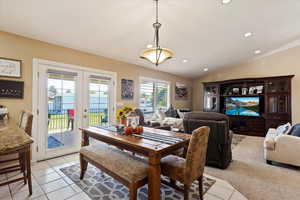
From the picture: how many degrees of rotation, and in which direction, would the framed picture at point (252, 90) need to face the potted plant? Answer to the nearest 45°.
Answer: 0° — it already faces it

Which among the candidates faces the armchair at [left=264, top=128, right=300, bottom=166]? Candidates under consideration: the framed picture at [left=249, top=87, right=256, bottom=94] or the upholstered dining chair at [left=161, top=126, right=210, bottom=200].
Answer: the framed picture

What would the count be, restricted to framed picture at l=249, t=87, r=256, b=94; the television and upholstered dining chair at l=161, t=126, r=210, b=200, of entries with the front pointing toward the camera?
2

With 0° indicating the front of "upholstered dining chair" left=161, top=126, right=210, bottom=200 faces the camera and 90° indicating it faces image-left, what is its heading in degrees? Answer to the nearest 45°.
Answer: approximately 135°
